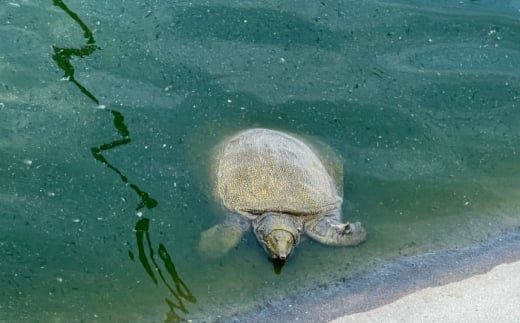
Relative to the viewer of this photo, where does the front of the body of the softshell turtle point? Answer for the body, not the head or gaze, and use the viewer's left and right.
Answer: facing the viewer
